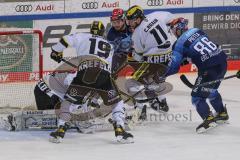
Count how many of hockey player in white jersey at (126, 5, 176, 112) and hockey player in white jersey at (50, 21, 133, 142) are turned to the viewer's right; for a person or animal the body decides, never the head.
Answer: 0

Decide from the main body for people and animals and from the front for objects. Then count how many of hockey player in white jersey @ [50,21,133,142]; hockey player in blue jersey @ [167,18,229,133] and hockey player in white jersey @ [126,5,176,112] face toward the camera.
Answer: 0

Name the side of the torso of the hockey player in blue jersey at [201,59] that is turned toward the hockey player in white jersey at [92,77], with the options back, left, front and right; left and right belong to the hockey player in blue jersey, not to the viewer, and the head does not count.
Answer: left

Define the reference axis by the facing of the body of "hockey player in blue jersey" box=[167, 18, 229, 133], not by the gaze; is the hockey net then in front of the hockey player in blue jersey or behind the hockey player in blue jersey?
in front

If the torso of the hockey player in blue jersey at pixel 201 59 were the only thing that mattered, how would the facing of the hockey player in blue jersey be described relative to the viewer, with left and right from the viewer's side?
facing away from the viewer and to the left of the viewer

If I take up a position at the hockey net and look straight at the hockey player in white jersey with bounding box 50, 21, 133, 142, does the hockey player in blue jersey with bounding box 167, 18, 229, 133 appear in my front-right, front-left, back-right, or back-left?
front-left

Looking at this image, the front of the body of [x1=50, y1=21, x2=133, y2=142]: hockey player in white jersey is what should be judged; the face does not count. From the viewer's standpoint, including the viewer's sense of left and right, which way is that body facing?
facing away from the viewer

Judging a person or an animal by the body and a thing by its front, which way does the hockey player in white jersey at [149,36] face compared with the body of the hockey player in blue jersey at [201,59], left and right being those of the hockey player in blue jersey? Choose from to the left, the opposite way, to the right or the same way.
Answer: the same way

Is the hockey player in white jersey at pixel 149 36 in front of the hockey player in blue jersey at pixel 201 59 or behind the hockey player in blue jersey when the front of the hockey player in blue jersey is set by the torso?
in front

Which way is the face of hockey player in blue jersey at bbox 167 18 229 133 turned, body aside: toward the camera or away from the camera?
away from the camera

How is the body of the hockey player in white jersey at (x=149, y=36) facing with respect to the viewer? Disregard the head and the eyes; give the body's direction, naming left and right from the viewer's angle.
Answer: facing away from the viewer and to the left of the viewer

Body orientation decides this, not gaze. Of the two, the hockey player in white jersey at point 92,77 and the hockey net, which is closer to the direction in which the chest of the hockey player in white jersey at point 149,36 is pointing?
the hockey net
